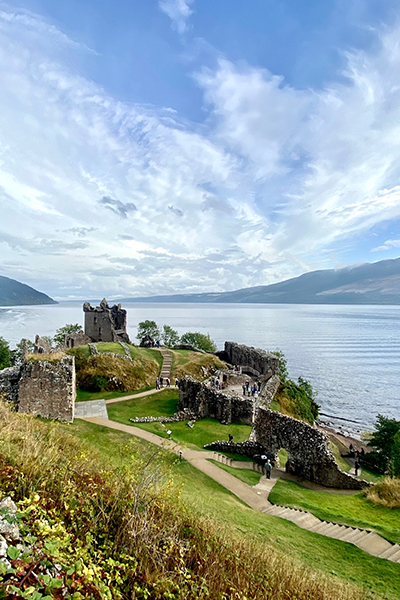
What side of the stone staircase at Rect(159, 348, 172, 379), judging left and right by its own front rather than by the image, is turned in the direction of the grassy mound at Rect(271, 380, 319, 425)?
left

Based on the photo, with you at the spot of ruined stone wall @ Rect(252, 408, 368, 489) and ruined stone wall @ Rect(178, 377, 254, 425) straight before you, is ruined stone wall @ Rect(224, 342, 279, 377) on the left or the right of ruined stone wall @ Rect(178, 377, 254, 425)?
right

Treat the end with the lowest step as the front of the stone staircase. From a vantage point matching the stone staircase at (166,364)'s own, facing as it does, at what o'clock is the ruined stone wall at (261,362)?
The ruined stone wall is roughly at 8 o'clock from the stone staircase.

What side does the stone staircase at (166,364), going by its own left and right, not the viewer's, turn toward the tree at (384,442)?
left

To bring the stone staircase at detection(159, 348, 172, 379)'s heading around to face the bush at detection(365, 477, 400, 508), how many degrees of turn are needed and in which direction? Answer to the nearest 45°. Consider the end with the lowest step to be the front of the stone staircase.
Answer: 0° — it already faces it

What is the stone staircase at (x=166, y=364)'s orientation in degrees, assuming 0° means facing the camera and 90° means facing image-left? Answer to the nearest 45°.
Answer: approximately 0°

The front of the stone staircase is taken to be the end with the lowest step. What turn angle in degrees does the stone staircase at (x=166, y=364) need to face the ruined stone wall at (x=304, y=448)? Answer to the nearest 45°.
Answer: approximately 45° to its left

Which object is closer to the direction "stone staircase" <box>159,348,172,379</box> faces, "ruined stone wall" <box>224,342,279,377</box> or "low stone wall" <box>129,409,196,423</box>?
the low stone wall

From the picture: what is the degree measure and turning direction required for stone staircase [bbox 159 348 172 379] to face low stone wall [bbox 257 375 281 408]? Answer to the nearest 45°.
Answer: approximately 45° to its left

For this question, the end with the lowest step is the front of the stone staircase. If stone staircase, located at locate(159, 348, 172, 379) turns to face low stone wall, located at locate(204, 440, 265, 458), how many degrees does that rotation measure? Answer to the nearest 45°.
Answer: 0° — it already faces it
